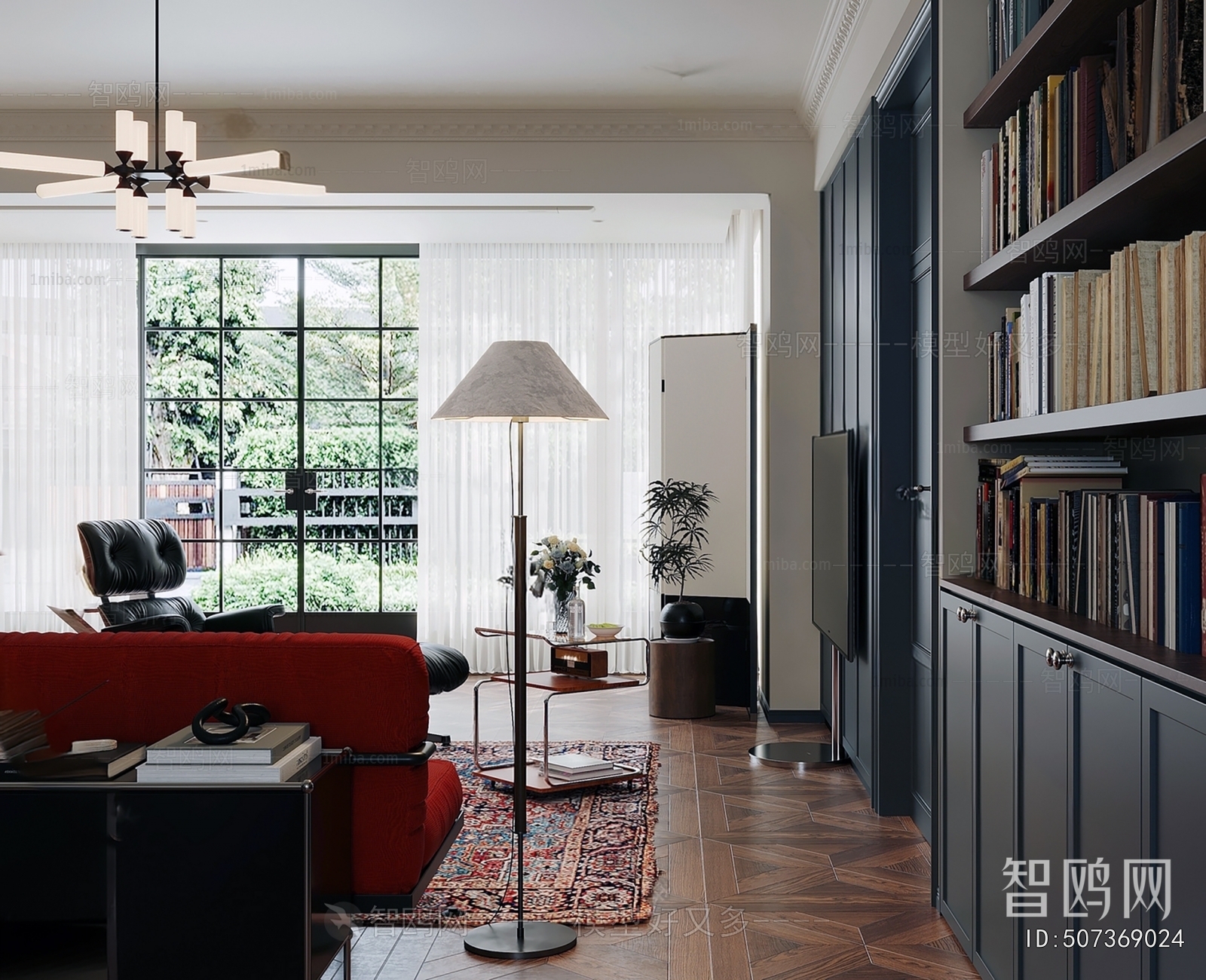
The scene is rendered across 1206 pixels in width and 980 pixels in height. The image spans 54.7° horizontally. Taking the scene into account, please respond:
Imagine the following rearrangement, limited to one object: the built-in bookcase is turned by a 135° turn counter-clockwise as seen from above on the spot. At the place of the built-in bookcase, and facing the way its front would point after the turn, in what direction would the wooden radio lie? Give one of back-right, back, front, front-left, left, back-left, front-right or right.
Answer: back-left

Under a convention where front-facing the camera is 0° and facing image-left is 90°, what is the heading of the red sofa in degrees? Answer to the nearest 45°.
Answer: approximately 180°

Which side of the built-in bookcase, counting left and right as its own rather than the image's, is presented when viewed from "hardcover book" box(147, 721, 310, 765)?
front

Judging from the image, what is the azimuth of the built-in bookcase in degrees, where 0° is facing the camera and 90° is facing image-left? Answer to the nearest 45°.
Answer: approximately 45°

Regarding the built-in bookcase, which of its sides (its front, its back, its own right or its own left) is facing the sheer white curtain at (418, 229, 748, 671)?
right

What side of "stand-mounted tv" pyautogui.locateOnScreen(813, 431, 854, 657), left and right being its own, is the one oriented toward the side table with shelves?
front

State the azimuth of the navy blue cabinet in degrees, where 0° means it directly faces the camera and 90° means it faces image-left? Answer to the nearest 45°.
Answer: approximately 45°

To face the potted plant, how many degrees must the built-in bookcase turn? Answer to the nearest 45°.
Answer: approximately 90° to its right

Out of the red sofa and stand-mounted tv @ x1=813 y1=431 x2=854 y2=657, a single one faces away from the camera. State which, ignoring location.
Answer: the red sofa

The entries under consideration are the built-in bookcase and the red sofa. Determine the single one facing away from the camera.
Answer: the red sofa
